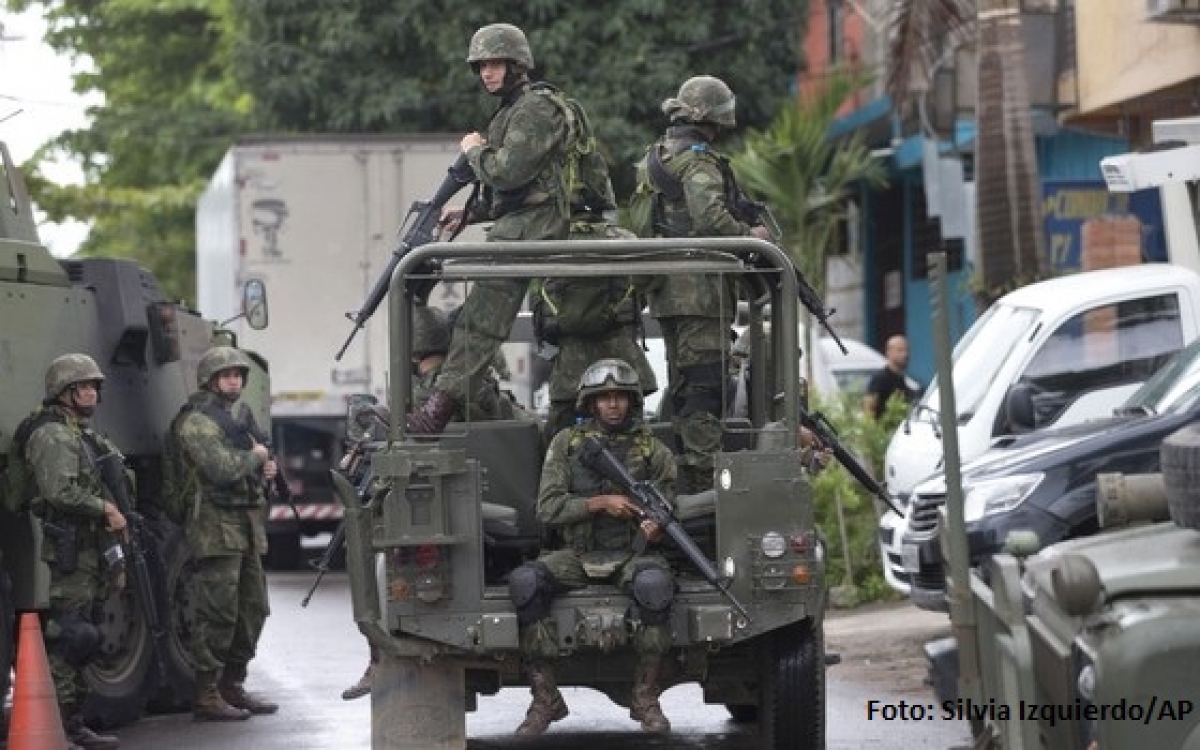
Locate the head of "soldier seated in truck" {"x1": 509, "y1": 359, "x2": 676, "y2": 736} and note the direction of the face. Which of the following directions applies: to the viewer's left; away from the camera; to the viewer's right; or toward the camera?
toward the camera

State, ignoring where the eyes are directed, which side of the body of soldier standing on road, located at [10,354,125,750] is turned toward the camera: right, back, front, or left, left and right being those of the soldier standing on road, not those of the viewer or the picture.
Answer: right

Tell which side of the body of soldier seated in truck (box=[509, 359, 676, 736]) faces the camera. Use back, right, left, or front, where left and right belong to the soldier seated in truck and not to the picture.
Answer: front

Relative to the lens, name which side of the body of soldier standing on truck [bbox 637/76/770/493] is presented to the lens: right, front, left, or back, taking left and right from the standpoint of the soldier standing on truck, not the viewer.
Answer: right

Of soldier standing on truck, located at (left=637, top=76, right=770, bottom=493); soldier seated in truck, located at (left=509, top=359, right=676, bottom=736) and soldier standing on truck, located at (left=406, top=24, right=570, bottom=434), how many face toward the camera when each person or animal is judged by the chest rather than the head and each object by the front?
1

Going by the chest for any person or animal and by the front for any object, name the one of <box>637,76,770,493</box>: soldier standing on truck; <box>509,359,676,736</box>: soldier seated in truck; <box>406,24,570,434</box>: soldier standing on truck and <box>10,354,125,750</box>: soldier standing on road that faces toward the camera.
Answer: the soldier seated in truck

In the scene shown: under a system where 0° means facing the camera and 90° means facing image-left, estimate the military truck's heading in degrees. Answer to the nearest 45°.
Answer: approximately 180°

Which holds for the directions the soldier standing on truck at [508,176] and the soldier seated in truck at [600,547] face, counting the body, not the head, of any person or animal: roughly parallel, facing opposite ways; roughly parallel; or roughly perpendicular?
roughly perpendicular

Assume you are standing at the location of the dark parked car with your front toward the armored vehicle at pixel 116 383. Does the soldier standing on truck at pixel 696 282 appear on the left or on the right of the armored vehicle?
left

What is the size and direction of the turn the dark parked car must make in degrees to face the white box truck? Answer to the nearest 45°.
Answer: approximately 90° to its right

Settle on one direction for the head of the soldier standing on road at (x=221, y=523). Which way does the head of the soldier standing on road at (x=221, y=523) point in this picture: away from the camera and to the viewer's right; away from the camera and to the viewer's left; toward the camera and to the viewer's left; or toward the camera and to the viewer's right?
toward the camera and to the viewer's right

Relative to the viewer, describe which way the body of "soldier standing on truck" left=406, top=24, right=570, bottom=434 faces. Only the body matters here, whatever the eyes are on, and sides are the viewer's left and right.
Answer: facing to the left of the viewer
